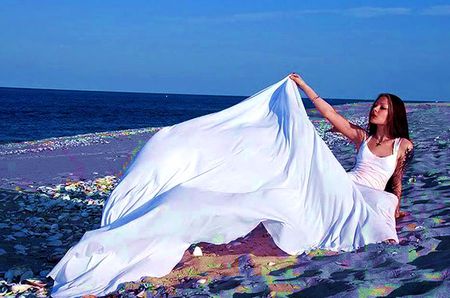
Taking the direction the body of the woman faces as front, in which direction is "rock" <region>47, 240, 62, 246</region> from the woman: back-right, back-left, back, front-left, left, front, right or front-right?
front-right

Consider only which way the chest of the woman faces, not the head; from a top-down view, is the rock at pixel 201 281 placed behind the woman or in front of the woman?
in front

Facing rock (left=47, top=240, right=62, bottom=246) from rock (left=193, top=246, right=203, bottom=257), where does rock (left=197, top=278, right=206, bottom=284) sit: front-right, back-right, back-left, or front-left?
back-left

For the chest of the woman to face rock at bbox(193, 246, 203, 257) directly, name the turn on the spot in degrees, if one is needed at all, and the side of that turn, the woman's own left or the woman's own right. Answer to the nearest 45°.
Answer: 0° — they already face it

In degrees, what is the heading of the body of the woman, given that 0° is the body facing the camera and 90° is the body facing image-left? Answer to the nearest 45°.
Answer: approximately 45°

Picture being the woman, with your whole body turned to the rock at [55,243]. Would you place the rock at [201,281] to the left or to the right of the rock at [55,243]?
left
